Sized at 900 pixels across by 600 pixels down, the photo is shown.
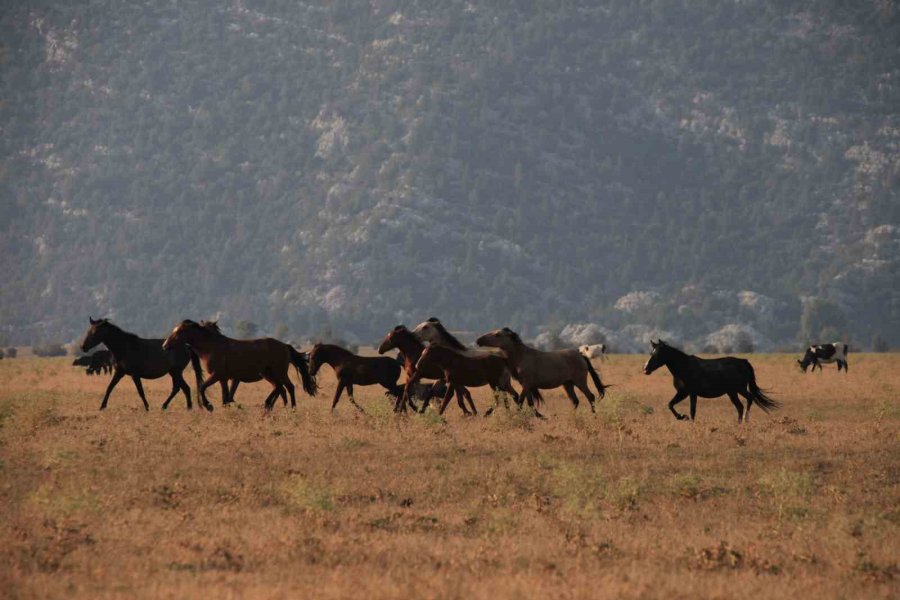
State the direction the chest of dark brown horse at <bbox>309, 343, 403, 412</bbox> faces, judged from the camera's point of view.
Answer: to the viewer's left

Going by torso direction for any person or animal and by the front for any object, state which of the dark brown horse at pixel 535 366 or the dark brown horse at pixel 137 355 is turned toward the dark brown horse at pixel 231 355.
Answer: the dark brown horse at pixel 535 366

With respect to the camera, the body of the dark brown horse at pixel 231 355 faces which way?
to the viewer's left

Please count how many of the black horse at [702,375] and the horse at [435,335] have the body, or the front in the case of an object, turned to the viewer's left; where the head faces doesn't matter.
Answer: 2

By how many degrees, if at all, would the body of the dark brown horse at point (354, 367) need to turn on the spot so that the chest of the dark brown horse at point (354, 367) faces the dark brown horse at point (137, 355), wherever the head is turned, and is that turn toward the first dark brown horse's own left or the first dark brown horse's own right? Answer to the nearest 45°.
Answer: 0° — it already faces it

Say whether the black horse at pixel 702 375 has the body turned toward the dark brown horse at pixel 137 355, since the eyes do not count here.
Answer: yes

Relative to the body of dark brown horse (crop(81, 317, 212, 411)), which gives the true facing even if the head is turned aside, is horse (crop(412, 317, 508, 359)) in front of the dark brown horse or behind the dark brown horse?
behind

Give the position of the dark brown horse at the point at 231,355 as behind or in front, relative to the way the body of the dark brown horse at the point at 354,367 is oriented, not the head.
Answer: in front

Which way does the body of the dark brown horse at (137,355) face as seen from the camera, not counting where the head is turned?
to the viewer's left

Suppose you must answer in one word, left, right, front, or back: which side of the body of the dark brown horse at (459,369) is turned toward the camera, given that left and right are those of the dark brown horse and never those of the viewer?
left

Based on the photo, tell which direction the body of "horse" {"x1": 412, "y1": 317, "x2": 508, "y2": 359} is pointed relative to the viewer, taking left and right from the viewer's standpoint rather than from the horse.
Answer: facing to the left of the viewer

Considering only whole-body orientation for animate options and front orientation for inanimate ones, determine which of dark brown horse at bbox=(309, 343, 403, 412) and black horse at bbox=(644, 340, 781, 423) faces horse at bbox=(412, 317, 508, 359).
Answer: black horse at bbox=(644, 340, 781, 423)

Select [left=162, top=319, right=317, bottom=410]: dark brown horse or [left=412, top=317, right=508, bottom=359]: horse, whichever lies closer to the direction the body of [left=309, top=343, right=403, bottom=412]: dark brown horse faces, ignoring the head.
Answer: the dark brown horse

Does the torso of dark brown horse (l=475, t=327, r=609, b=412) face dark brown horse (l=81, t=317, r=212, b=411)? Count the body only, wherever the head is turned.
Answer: yes

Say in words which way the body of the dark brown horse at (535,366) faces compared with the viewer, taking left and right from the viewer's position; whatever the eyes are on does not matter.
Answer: facing to the left of the viewer

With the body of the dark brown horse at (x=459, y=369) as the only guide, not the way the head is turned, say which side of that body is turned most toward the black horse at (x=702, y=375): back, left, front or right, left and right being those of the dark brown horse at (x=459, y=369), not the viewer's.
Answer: back
